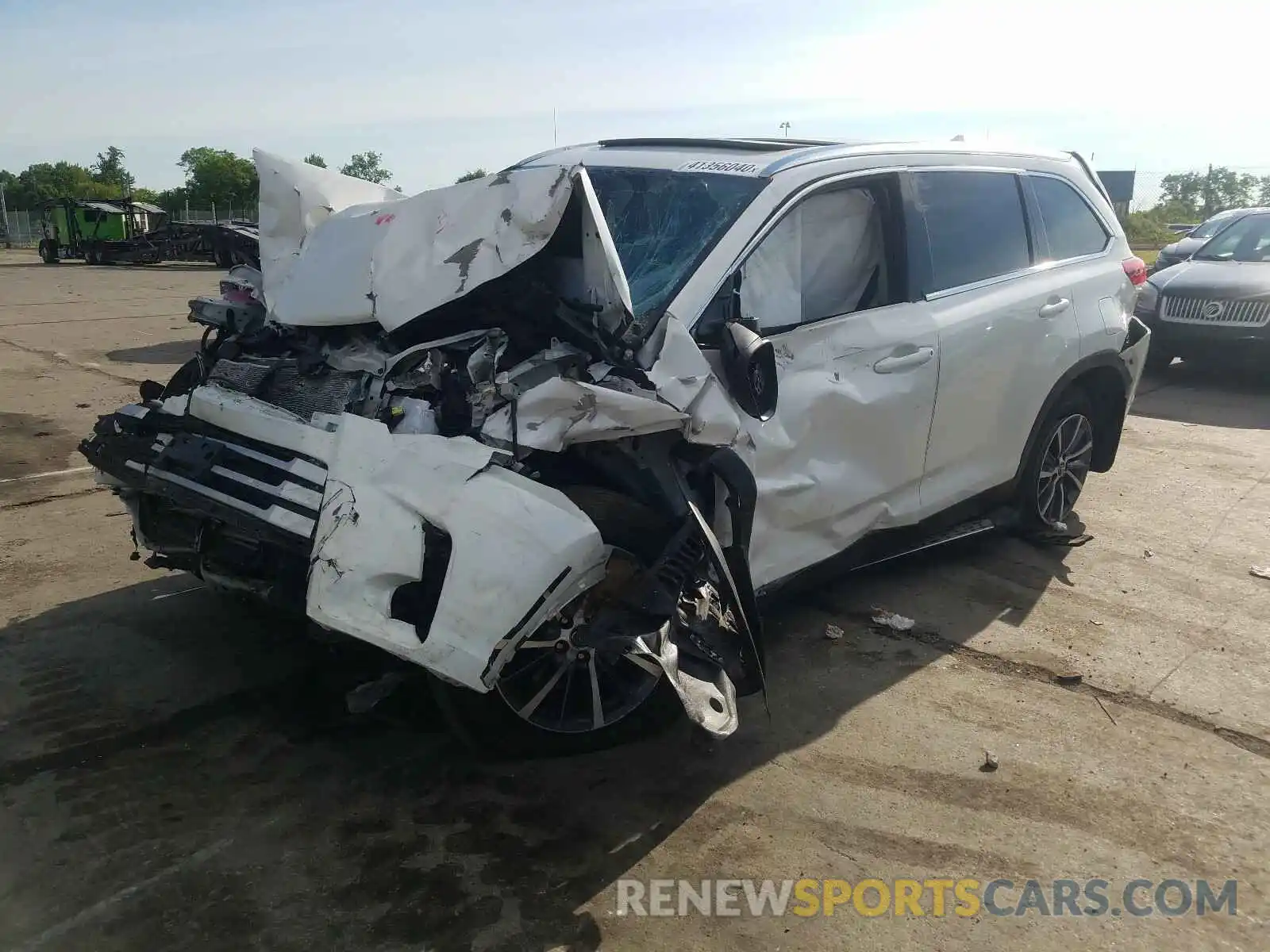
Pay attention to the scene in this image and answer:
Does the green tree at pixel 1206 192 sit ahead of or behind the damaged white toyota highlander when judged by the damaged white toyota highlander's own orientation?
behind

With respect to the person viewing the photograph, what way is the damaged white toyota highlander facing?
facing the viewer and to the left of the viewer

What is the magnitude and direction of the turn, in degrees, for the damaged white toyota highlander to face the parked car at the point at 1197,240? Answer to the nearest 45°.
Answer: approximately 180°

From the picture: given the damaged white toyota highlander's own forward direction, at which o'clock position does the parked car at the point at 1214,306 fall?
The parked car is roughly at 6 o'clock from the damaged white toyota highlander.
